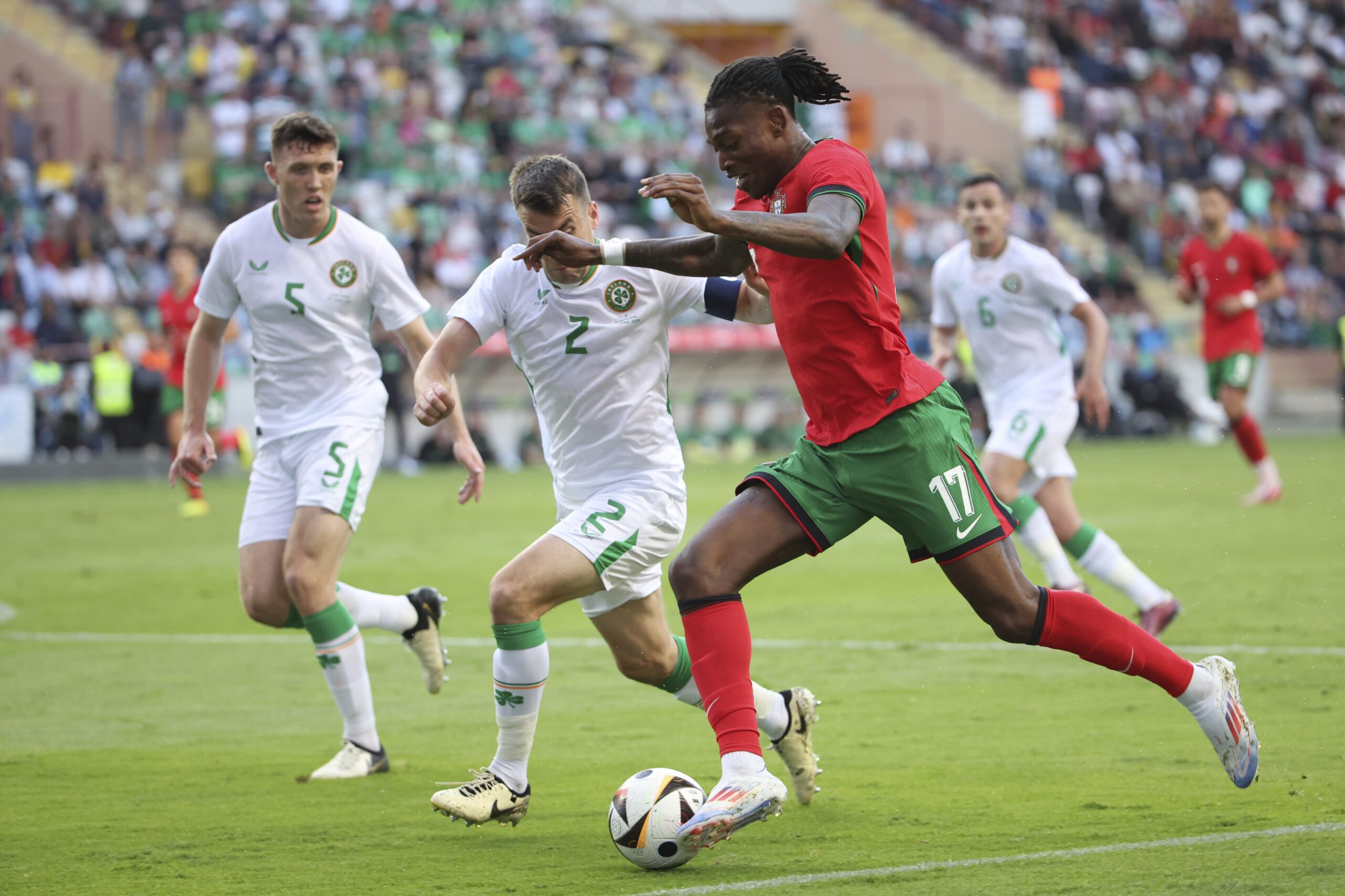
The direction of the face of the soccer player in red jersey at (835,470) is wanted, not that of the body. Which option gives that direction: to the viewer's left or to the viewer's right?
to the viewer's left

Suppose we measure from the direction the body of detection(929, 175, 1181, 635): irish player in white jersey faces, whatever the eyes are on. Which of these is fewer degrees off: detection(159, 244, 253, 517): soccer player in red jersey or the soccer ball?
the soccer ball

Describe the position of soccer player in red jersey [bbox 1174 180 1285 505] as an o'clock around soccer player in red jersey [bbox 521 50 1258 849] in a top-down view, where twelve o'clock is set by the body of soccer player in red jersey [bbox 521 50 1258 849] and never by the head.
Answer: soccer player in red jersey [bbox 1174 180 1285 505] is roughly at 5 o'clock from soccer player in red jersey [bbox 521 50 1258 849].

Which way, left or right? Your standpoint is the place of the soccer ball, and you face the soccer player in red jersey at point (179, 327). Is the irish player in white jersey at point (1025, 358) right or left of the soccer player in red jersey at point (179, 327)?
right

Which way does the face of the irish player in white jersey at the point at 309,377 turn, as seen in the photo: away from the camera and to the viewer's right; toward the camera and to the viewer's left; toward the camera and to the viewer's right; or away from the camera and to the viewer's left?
toward the camera and to the viewer's right

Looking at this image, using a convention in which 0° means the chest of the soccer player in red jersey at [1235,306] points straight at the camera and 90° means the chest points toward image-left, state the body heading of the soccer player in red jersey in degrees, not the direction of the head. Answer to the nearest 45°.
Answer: approximately 45°

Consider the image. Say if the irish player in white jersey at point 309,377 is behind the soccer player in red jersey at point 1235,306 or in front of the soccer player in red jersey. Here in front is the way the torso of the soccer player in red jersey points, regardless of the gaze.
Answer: in front

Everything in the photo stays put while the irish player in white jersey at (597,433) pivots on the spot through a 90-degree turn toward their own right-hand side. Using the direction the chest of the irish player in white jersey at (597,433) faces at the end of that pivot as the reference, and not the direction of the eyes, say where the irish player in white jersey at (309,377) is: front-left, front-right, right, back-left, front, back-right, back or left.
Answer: front
